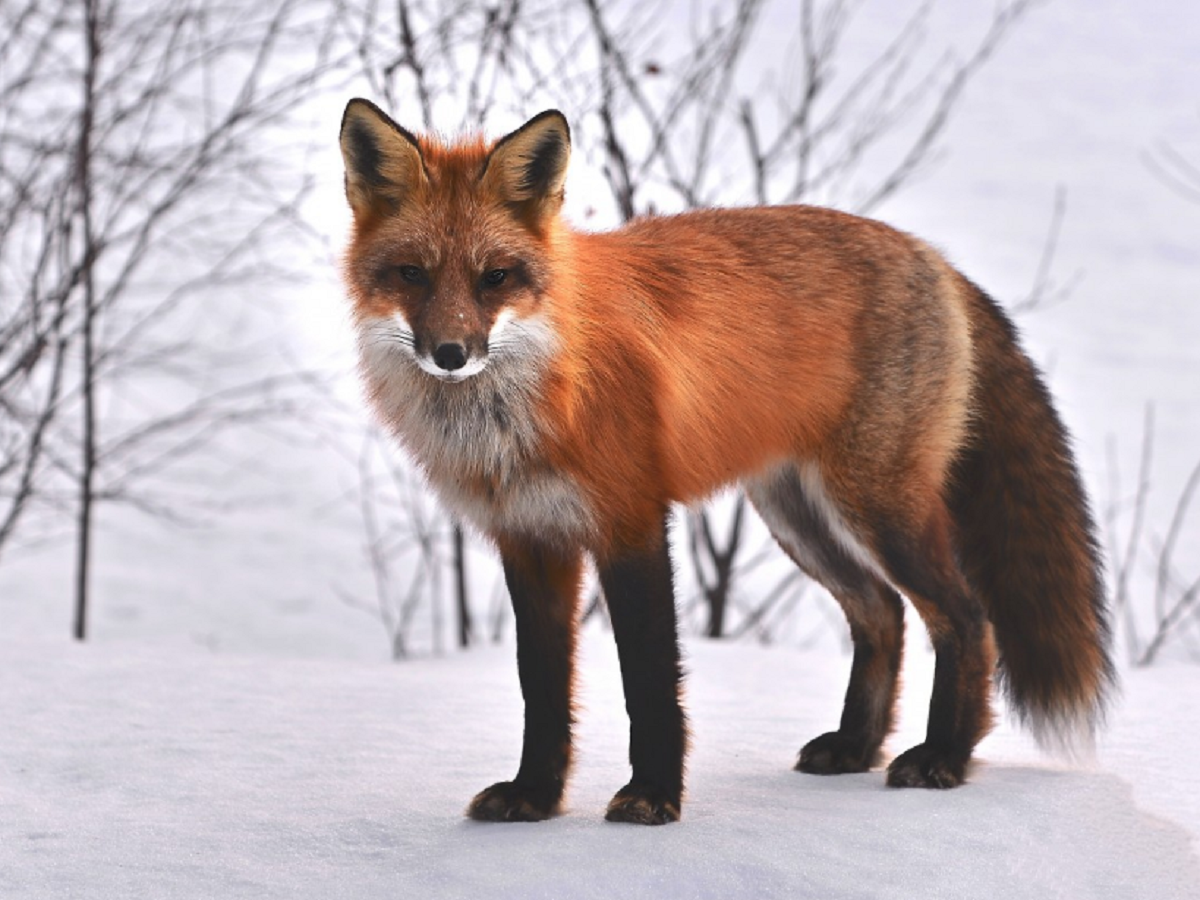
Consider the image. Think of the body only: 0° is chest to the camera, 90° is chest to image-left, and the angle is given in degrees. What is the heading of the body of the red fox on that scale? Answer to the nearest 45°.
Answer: approximately 45°
